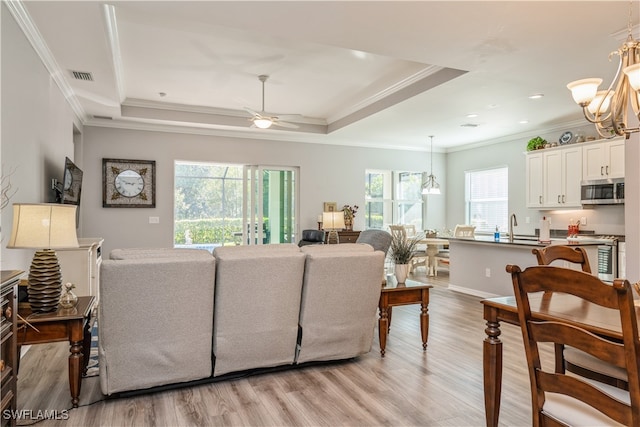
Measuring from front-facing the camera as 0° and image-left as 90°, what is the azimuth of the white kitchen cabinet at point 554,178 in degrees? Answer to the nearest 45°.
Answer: approximately 45°

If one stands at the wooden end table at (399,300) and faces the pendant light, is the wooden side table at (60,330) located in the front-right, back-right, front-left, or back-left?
back-left

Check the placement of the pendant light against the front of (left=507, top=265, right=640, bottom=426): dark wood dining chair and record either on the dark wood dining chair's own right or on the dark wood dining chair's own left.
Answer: on the dark wood dining chair's own left

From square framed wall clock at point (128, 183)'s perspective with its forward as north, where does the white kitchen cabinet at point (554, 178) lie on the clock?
The white kitchen cabinet is roughly at 10 o'clock from the square framed wall clock.

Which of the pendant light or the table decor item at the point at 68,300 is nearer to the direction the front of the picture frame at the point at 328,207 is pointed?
the table decor item

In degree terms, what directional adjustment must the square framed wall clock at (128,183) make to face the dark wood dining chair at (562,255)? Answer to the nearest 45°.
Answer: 0° — it already faces it

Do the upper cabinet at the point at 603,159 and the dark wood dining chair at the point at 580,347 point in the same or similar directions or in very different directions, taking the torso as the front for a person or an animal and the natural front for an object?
very different directions

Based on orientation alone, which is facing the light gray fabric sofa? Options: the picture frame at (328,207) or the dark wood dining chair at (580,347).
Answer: the picture frame

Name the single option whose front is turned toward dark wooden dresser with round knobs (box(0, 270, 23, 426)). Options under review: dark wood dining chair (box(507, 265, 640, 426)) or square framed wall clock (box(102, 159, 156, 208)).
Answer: the square framed wall clock

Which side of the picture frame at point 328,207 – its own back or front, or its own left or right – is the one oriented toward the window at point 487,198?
left

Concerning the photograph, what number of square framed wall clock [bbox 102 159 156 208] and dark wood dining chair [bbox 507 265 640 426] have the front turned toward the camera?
1

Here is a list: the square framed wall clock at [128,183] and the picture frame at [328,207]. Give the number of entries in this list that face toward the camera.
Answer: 2

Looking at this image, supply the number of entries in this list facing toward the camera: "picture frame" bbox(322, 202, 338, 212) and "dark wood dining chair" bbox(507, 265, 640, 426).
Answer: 1

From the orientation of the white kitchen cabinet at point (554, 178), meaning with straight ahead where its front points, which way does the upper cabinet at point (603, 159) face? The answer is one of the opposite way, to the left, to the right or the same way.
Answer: the same way

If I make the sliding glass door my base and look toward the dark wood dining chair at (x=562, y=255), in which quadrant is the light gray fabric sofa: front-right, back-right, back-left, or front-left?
front-right

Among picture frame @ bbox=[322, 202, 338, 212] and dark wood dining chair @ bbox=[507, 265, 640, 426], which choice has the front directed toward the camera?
the picture frame

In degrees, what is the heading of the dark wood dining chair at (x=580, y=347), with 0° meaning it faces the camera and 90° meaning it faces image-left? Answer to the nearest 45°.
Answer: approximately 225°

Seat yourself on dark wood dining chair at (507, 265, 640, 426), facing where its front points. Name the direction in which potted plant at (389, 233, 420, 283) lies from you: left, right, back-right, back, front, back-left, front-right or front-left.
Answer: left

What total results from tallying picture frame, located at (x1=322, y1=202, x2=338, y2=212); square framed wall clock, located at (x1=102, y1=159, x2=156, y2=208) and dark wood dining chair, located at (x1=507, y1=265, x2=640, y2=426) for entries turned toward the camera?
2

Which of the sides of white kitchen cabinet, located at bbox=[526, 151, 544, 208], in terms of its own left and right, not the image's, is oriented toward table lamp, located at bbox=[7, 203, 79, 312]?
front

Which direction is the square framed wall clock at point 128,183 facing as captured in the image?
toward the camera

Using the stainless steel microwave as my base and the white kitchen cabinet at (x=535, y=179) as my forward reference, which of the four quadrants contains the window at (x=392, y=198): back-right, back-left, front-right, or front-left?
front-left
